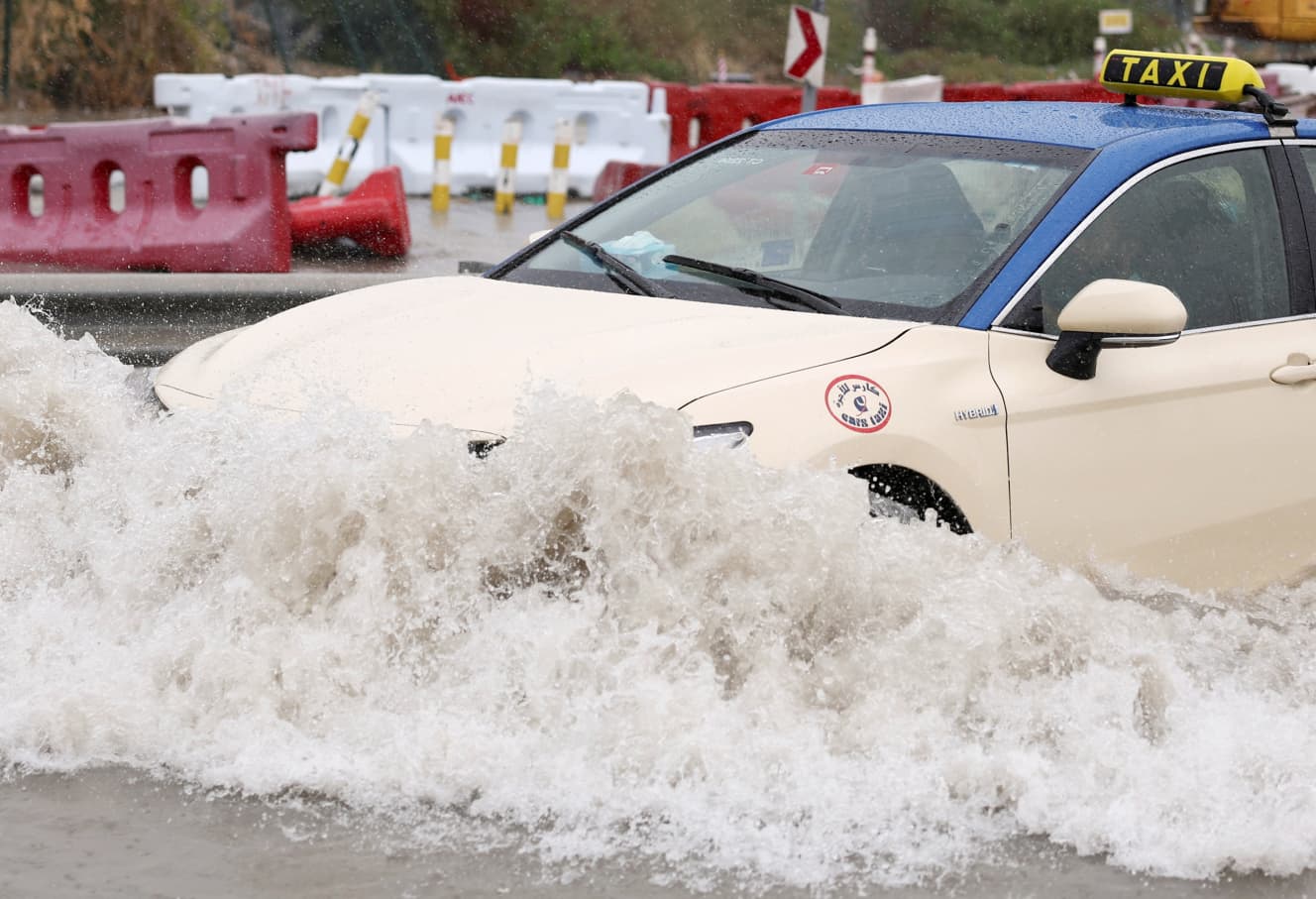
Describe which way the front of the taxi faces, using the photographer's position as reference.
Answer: facing the viewer and to the left of the viewer

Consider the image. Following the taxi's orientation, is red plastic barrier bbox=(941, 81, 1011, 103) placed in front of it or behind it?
behind

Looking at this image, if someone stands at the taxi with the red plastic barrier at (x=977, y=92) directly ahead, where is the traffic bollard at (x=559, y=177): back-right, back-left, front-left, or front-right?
front-left
